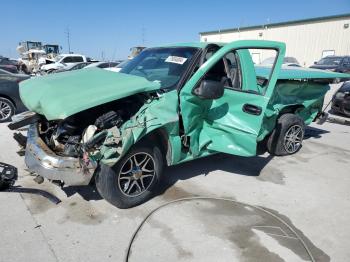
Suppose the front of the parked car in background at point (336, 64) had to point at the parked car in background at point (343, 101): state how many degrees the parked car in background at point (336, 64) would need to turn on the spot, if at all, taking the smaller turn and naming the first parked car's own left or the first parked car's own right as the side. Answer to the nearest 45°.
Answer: approximately 45° to the first parked car's own left

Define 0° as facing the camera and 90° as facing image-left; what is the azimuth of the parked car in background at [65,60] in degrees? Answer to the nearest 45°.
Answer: approximately 45°

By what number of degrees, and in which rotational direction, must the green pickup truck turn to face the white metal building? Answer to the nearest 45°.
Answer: approximately 180°

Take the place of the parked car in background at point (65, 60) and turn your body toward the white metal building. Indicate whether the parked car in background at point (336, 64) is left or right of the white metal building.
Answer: right

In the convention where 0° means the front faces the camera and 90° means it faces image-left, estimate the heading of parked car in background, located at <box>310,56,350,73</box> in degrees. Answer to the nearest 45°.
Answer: approximately 45°

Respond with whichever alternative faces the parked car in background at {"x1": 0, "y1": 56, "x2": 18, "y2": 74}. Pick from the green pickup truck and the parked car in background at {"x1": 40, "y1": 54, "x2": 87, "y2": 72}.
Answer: the parked car in background at {"x1": 40, "y1": 54, "x2": 87, "y2": 72}

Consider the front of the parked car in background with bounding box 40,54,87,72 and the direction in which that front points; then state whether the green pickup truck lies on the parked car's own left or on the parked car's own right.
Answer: on the parked car's own left

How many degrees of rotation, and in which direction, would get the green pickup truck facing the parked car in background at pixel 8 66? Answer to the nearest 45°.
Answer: approximately 90° to its right

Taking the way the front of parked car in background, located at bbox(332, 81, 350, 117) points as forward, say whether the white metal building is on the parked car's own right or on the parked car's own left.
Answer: on the parked car's own right

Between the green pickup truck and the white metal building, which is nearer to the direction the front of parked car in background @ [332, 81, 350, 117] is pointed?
the green pickup truck
